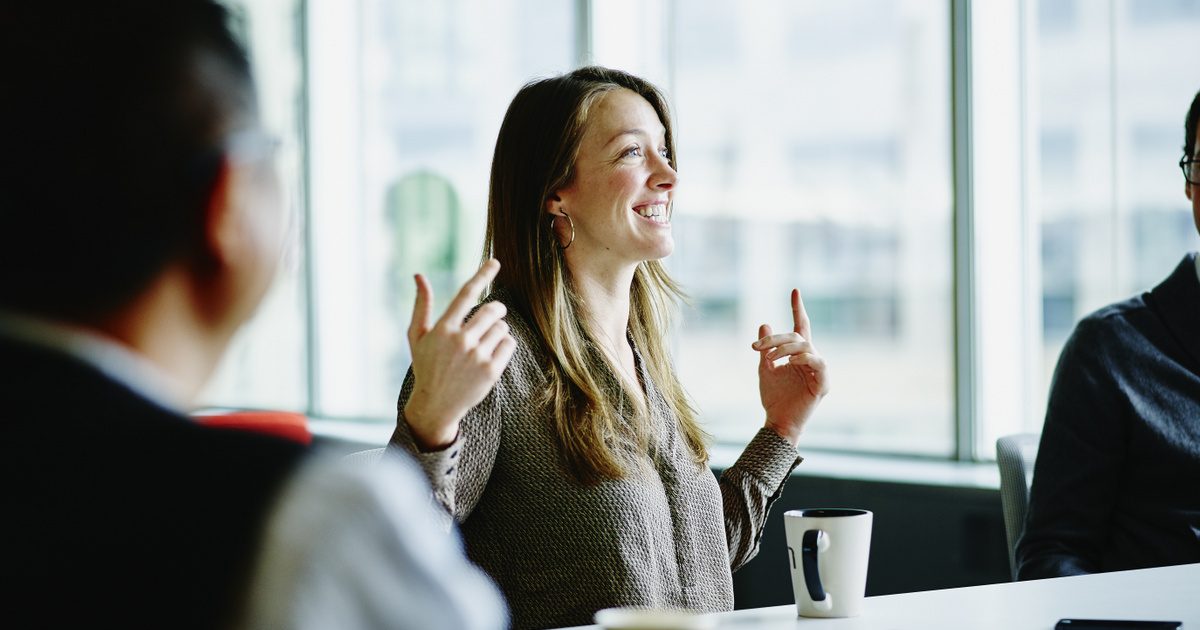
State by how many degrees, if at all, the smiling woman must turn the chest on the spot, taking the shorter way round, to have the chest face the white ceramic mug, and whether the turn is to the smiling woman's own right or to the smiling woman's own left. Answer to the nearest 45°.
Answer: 0° — they already face it

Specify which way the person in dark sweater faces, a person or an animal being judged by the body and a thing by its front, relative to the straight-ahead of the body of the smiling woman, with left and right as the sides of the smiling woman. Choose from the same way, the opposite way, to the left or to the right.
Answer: to the right

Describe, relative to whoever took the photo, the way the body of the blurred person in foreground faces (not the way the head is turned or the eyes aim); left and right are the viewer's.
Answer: facing away from the viewer and to the right of the viewer

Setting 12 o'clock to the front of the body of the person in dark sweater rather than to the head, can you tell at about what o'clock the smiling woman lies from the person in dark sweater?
The smiling woman is roughly at 2 o'clock from the person in dark sweater.

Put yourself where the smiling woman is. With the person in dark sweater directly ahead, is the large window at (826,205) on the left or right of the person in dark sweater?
left

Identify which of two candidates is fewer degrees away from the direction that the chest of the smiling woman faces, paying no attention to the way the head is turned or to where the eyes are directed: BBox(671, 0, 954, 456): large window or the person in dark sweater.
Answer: the person in dark sweater

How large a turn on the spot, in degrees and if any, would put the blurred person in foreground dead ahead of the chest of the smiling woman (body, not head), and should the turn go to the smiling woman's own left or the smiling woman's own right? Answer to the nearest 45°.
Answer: approximately 45° to the smiling woman's own right

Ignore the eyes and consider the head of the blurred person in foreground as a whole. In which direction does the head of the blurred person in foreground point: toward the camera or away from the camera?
away from the camera

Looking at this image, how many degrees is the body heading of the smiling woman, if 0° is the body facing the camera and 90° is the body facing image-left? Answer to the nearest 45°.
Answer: approximately 315°

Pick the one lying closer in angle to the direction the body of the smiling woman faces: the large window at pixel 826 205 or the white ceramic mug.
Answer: the white ceramic mug
